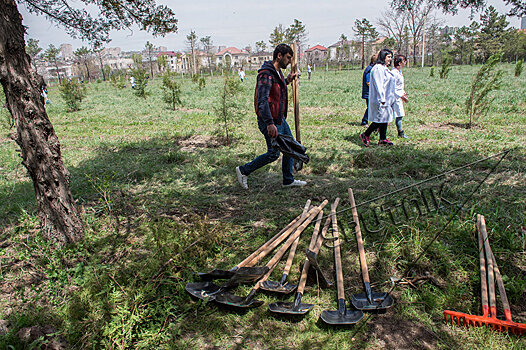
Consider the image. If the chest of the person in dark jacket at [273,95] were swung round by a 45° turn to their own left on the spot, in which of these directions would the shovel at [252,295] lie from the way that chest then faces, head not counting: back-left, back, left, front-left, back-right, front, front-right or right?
back-right

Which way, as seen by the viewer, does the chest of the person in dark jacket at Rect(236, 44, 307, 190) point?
to the viewer's right

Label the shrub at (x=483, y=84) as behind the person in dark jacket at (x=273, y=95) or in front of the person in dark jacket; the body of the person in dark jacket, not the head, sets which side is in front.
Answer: in front

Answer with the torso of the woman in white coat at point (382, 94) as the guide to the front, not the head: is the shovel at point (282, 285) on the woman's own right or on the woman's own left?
on the woman's own right

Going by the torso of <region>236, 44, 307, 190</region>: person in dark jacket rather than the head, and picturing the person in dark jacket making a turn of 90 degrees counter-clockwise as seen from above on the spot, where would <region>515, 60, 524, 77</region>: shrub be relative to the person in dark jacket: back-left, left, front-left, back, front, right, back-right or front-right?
front-right

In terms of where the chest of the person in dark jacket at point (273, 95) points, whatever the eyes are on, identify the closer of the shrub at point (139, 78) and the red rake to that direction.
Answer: the red rake

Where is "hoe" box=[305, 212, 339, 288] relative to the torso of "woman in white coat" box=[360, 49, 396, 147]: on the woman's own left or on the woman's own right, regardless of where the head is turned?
on the woman's own right

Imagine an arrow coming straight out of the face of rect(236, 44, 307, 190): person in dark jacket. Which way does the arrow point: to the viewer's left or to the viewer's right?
to the viewer's right
